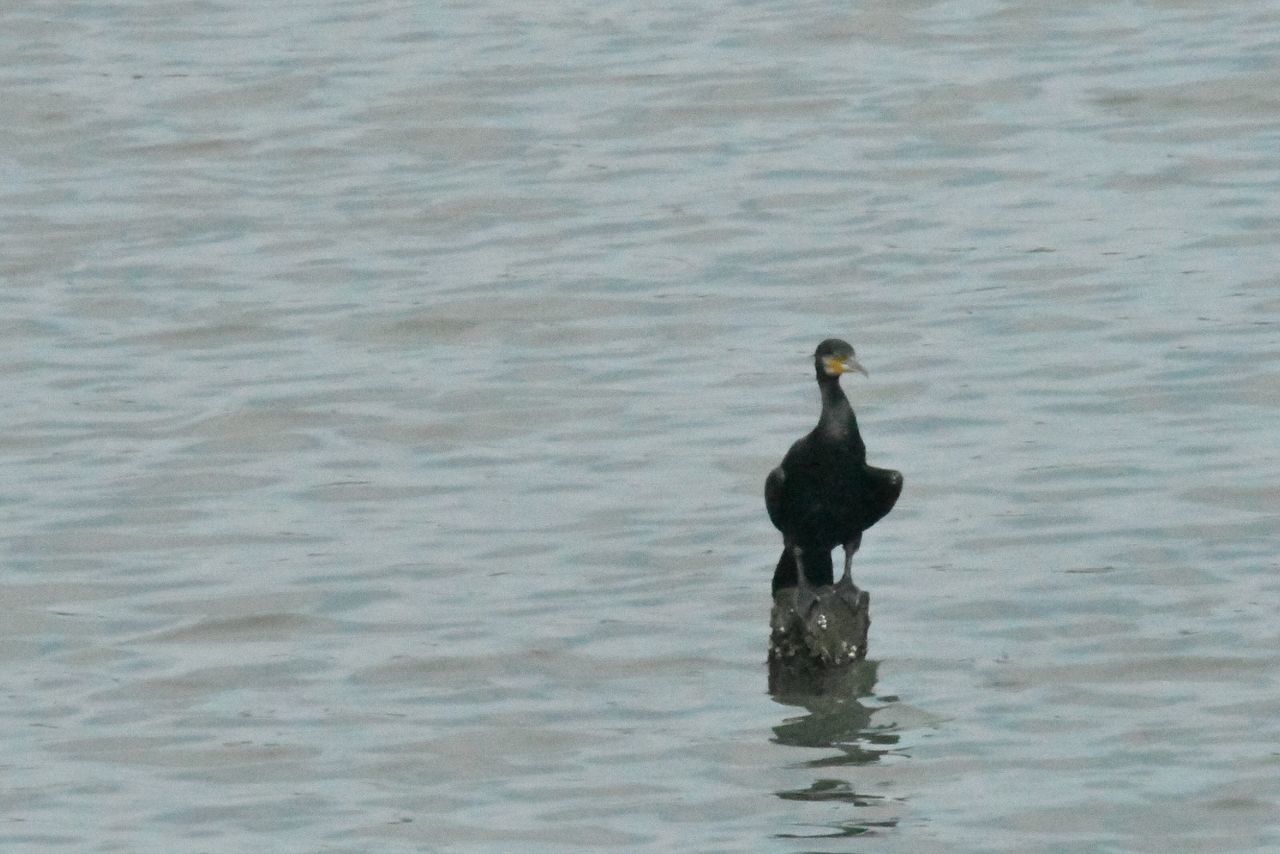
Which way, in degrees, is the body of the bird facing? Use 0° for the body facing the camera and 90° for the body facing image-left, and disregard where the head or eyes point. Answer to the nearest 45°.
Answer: approximately 315°
